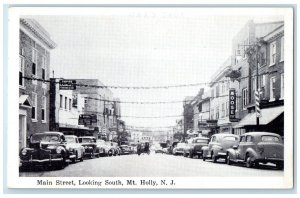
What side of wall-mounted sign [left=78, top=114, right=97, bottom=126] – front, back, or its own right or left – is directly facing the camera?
front
